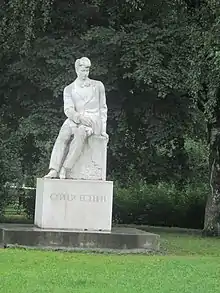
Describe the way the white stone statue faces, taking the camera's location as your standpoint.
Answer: facing the viewer

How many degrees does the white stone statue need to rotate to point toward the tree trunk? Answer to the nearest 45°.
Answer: approximately 135° to its left

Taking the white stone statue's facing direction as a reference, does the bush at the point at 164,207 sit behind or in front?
behind

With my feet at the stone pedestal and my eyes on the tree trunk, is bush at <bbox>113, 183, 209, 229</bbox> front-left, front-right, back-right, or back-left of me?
front-left
